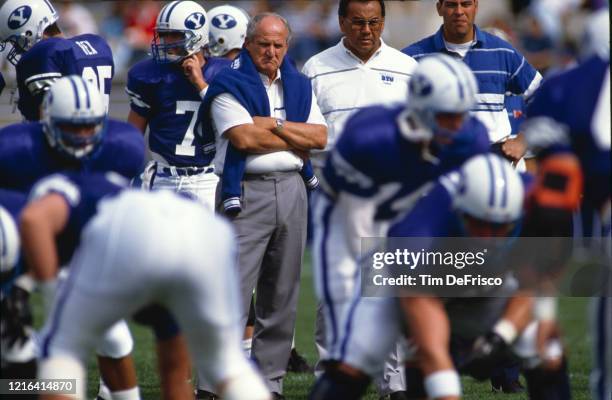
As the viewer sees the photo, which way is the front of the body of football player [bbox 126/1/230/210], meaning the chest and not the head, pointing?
toward the camera

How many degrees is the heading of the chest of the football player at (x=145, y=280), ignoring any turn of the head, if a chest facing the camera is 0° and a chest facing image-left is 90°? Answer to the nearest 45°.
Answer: approximately 135°

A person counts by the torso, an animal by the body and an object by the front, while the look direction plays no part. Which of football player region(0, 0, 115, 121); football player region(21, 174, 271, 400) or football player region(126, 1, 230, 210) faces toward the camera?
football player region(126, 1, 230, 210)

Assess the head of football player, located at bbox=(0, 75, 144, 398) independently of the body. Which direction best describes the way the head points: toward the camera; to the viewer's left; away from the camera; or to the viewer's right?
toward the camera

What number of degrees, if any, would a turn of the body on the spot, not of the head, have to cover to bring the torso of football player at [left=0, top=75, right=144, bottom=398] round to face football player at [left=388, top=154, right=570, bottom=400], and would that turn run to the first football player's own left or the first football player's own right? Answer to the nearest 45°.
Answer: approximately 45° to the first football player's own left

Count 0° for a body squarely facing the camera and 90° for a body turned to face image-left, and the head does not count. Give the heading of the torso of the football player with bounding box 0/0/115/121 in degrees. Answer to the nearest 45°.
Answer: approximately 135°

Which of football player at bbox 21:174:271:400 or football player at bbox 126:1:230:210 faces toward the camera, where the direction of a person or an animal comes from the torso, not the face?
football player at bbox 126:1:230:210

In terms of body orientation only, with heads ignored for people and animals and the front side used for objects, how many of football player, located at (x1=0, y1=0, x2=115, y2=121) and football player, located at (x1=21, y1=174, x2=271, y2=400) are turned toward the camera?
0

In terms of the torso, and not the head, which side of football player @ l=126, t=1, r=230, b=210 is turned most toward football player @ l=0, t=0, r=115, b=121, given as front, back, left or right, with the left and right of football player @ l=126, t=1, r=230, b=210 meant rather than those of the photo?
right

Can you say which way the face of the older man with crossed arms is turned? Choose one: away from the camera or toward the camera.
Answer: toward the camera

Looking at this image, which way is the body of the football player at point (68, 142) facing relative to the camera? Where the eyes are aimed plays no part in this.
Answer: toward the camera

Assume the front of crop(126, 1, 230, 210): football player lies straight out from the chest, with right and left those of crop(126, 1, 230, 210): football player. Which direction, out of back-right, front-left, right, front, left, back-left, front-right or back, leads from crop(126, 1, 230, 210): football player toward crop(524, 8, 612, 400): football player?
front-left
